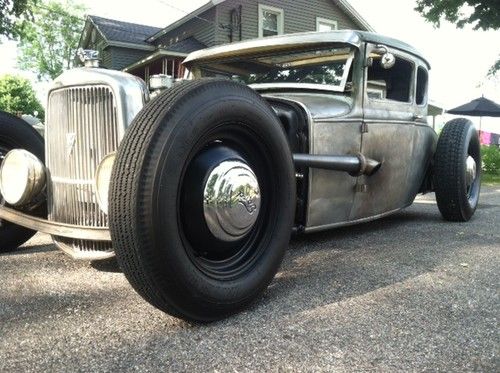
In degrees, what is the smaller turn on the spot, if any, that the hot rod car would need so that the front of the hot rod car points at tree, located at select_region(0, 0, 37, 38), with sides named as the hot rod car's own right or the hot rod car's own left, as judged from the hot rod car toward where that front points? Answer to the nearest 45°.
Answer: approximately 90° to the hot rod car's own right

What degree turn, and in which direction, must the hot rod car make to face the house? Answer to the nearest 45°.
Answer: approximately 135° to its right

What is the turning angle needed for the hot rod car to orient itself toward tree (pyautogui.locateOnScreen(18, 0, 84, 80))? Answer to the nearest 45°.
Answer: approximately 135° to its right

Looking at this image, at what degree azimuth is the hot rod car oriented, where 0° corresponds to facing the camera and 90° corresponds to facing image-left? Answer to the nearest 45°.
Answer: approximately 45°
